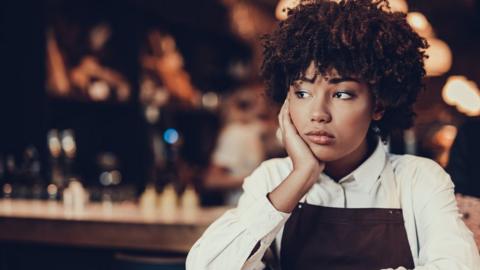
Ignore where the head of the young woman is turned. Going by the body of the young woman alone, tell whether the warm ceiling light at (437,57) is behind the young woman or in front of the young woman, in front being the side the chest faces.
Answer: behind

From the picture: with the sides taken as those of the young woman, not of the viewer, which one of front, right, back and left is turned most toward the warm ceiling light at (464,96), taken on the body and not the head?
back

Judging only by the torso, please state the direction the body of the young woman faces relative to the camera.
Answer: toward the camera
